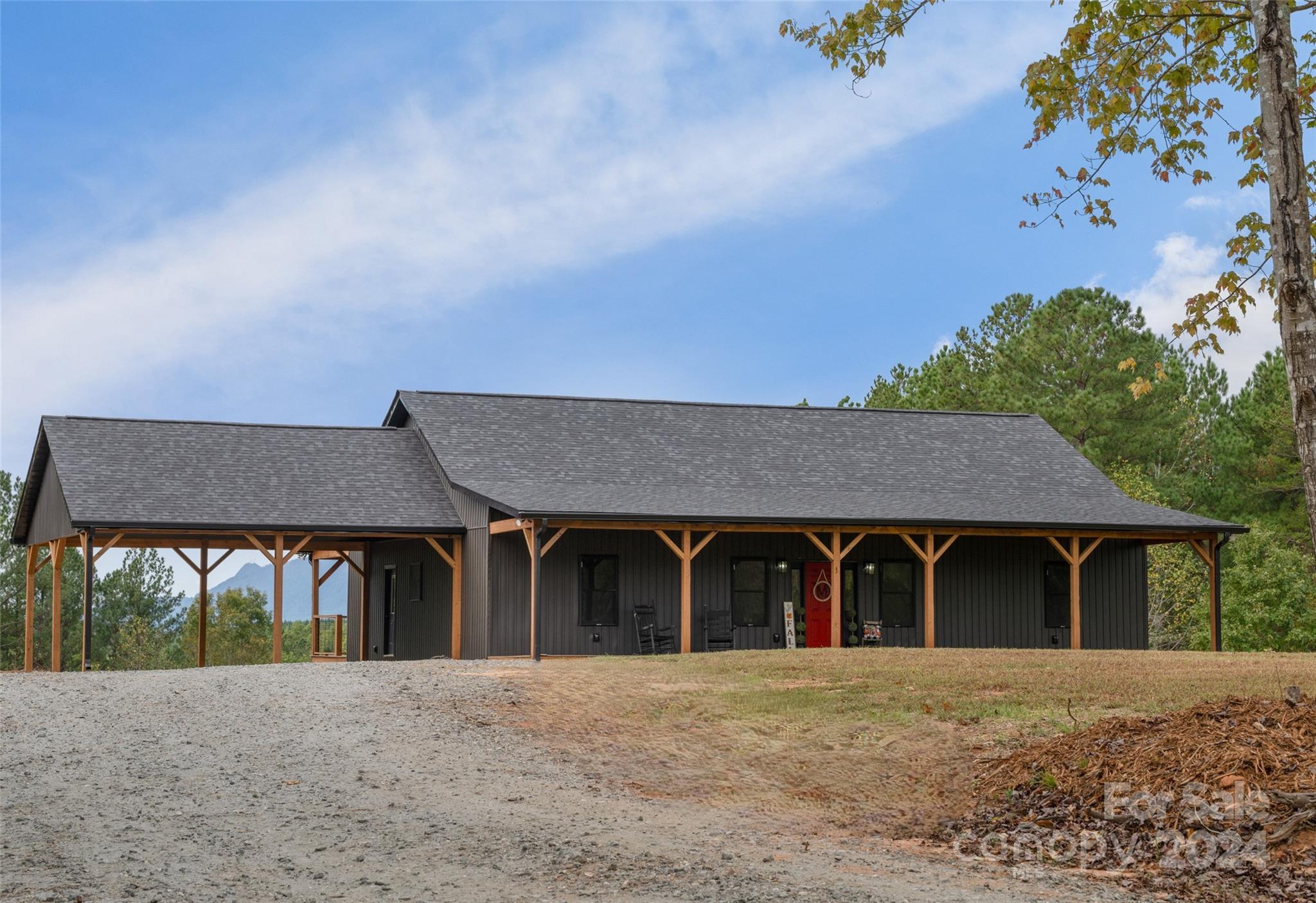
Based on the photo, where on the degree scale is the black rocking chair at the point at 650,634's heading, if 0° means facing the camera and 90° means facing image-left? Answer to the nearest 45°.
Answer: approximately 315°

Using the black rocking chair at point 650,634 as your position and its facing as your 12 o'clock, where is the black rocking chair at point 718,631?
the black rocking chair at point 718,631 is roughly at 10 o'clock from the black rocking chair at point 650,634.

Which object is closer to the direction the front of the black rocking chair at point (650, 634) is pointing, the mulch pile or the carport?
the mulch pile

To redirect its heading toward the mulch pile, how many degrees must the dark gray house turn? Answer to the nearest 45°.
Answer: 0° — it already faces it
